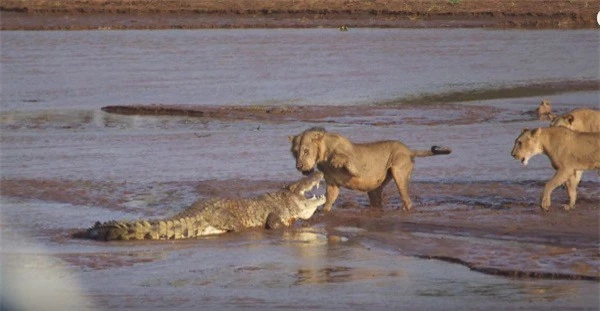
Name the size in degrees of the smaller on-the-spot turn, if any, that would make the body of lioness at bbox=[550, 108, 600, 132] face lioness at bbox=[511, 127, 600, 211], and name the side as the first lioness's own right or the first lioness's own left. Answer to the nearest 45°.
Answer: approximately 90° to the first lioness's own left

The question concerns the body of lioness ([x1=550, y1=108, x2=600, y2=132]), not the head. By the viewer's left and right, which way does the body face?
facing to the left of the viewer

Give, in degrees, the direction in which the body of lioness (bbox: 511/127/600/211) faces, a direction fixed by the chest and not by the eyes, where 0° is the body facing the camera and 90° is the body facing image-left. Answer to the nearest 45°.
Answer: approximately 90°

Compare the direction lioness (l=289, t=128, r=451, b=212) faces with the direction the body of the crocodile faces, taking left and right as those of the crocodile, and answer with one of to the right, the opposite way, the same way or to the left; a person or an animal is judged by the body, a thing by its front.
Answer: the opposite way

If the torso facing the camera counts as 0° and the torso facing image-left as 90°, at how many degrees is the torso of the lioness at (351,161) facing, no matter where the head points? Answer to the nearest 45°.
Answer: approximately 90°

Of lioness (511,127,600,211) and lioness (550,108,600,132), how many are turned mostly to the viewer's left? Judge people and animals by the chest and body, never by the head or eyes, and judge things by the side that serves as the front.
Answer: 2

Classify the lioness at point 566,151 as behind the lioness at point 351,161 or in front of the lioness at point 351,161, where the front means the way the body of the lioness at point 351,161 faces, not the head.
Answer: behind

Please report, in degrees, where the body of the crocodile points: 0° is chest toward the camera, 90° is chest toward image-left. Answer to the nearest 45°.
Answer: approximately 270°

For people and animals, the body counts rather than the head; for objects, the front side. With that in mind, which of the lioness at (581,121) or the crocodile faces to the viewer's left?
the lioness

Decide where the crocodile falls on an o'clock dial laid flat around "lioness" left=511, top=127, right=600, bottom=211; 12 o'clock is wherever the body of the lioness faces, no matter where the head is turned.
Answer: The crocodile is roughly at 11 o'clock from the lioness.

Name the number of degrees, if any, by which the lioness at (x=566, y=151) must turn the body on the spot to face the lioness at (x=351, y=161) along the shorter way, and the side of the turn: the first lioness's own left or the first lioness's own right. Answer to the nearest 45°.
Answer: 0° — it already faces it
